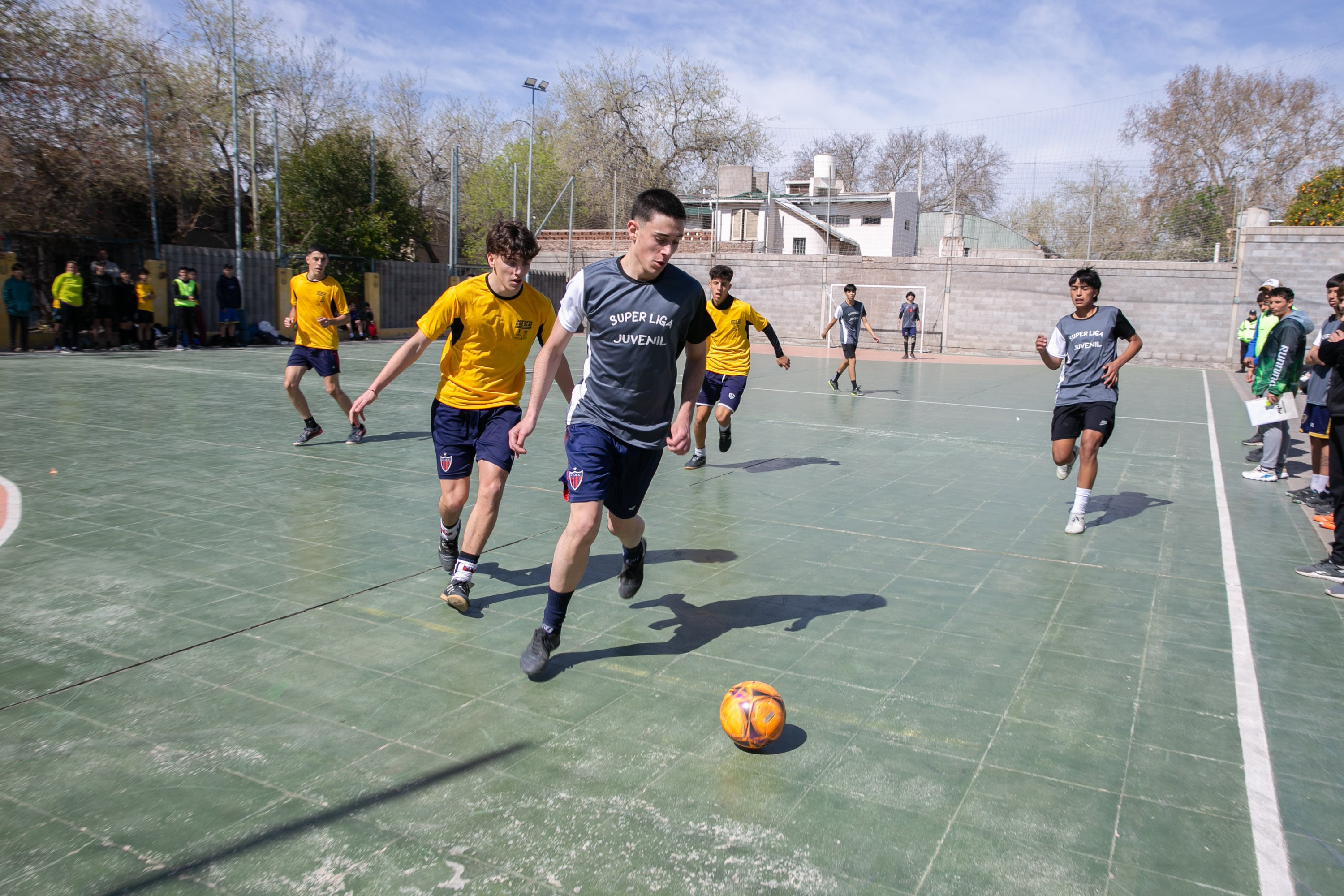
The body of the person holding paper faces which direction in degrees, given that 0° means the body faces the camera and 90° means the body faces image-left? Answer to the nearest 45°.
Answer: approximately 90°

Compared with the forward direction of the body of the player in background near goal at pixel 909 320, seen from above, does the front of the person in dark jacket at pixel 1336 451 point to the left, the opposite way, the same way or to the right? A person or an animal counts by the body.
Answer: to the right

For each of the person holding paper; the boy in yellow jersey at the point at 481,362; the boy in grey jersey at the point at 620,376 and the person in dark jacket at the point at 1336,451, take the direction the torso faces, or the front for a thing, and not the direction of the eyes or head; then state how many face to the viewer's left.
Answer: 2

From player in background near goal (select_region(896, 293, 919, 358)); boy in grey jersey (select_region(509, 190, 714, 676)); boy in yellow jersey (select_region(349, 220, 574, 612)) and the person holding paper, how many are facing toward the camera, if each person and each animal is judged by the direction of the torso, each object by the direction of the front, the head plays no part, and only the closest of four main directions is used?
3

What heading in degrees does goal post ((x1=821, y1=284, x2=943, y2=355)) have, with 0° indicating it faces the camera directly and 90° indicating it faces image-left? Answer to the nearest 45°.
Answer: approximately 0°

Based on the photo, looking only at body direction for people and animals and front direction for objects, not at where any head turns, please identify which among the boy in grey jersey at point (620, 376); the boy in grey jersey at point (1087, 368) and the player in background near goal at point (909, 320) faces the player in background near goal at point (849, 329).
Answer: the player in background near goal at point (909, 320)

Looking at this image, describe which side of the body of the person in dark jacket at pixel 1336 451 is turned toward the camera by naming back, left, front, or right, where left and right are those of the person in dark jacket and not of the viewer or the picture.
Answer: left

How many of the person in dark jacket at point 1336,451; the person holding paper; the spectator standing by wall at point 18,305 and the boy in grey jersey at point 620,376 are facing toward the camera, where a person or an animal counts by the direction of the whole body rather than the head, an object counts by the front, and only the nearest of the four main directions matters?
2

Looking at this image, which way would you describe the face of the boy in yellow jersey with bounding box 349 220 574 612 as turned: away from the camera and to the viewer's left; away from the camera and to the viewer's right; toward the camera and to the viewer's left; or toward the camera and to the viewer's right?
toward the camera and to the viewer's right
